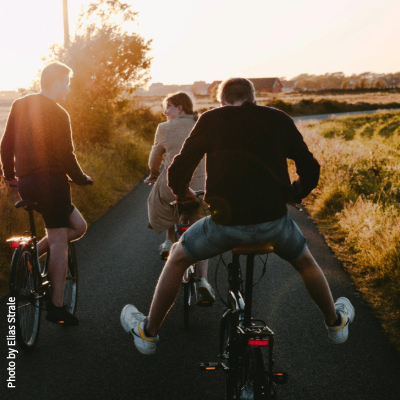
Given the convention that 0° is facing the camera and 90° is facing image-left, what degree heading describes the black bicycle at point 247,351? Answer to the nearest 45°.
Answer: approximately 180°

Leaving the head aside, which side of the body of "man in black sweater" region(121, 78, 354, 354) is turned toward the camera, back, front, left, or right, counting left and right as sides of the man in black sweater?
back

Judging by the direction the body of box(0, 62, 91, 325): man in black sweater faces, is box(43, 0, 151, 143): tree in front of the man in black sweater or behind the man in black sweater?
in front

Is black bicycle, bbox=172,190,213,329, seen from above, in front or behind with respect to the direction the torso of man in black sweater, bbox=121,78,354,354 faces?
in front

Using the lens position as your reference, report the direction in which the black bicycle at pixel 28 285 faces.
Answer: facing away from the viewer and to the right of the viewer

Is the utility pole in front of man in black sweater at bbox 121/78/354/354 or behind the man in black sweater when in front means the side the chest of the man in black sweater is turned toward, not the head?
in front

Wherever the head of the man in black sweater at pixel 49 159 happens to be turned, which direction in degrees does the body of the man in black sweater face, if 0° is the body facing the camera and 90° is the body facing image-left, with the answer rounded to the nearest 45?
approximately 225°

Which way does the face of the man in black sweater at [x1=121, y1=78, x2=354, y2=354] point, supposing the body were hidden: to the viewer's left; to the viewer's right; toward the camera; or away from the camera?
away from the camera

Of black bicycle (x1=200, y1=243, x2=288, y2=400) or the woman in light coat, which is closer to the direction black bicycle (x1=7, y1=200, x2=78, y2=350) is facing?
the woman in light coat

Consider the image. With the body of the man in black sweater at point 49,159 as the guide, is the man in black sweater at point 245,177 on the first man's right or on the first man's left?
on the first man's right
